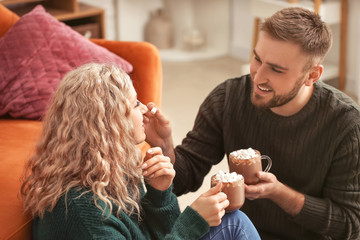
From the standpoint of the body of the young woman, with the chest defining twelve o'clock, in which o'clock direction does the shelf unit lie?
The shelf unit is roughly at 9 o'clock from the young woman.

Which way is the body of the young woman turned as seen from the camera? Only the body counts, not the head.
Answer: to the viewer's right

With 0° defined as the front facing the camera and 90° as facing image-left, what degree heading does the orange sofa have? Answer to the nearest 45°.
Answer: approximately 315°

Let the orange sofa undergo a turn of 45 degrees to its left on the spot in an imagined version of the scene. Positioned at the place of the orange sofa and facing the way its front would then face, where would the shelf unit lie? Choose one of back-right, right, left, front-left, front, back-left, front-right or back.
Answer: left

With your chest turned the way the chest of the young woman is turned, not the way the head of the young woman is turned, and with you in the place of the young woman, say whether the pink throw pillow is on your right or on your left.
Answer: on your left
